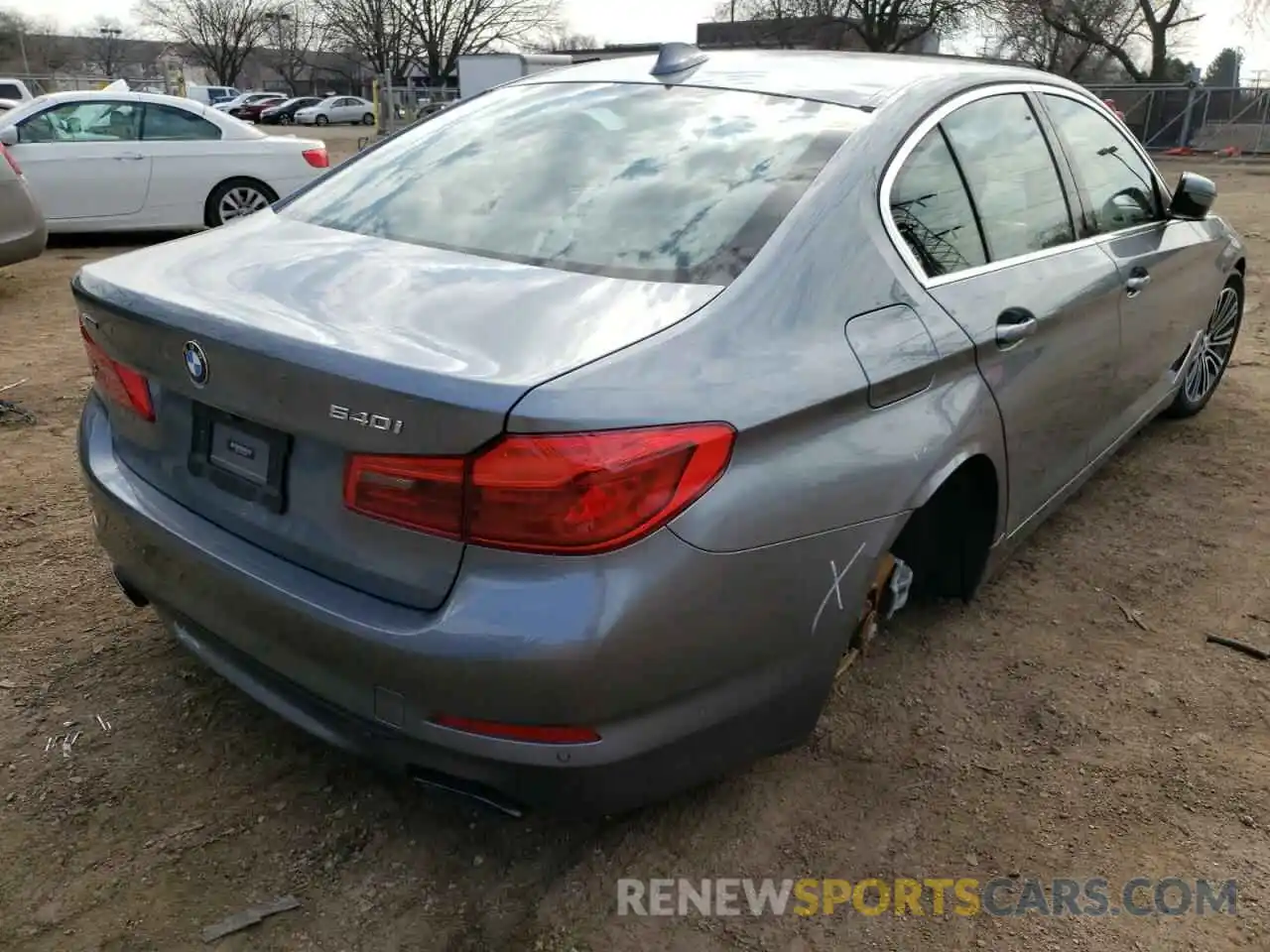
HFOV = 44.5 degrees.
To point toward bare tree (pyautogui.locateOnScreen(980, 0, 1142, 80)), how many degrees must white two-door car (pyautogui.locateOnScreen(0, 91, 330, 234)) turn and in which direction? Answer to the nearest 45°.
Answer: approximately 135° to its right

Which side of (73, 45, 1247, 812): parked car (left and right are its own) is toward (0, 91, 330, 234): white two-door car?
left

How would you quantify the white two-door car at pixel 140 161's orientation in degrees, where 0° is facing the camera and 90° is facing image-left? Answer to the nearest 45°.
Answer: approximately 90°

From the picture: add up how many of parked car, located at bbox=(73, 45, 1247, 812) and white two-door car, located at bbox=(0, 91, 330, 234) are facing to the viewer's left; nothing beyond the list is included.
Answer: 1

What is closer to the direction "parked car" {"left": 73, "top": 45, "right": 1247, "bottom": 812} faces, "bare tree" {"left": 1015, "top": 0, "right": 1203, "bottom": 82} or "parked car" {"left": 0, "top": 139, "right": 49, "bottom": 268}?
the bare tree

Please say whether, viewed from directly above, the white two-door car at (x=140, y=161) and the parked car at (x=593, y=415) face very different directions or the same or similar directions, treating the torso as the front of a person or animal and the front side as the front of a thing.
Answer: very different directions

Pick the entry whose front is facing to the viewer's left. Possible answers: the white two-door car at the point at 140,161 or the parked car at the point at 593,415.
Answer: the white two-door car

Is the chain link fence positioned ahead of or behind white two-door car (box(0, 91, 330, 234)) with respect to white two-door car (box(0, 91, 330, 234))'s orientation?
behind

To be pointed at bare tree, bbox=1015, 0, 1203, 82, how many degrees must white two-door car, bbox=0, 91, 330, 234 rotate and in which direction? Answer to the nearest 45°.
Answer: approximately 135° to its right

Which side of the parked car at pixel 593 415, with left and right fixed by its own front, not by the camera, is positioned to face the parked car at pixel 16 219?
left
